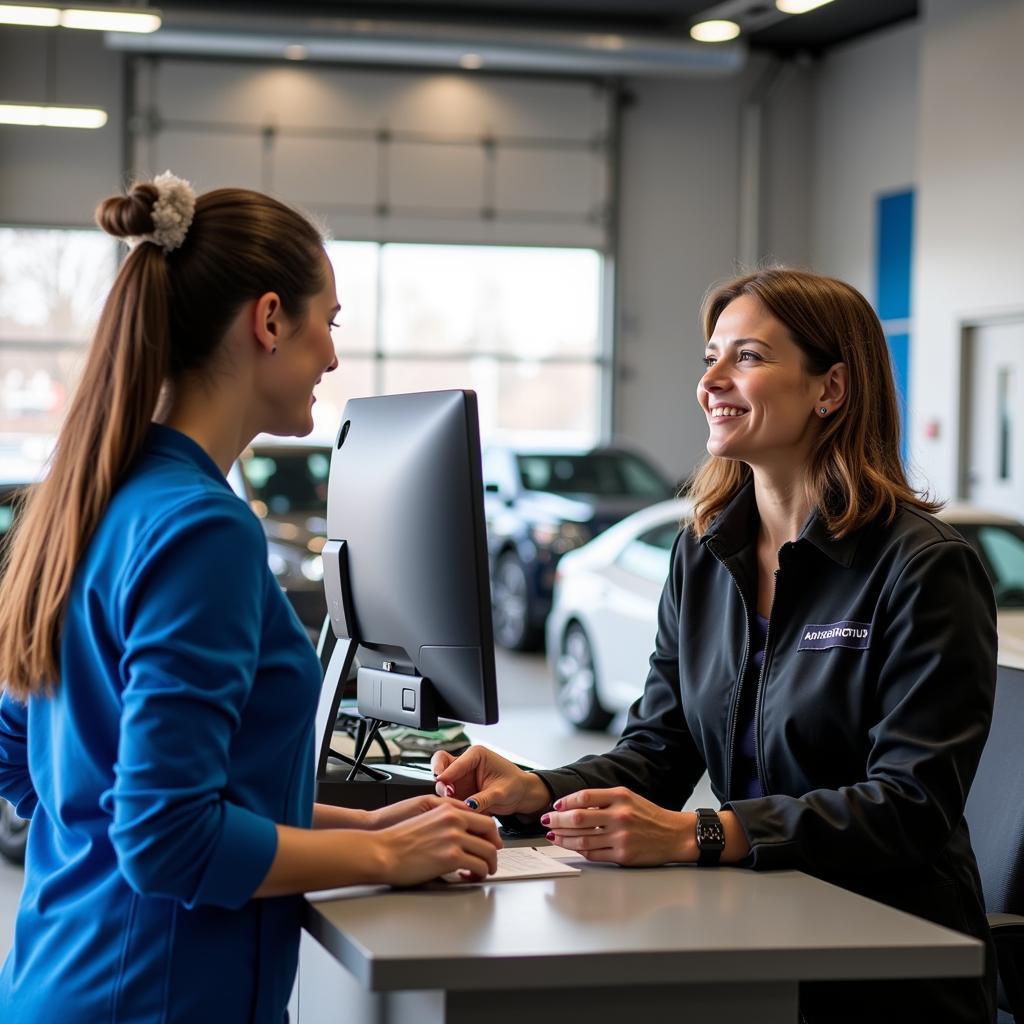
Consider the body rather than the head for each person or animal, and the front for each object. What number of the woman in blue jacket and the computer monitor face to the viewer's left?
0

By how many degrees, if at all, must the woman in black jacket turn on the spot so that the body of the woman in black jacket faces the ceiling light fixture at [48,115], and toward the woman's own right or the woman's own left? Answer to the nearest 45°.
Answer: approximately 90° to the woman's own right

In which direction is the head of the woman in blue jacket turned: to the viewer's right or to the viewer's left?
to the viewer's right

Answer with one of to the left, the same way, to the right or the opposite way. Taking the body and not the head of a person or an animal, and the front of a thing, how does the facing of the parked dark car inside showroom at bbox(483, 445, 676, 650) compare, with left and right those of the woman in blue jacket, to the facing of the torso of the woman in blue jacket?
to the right

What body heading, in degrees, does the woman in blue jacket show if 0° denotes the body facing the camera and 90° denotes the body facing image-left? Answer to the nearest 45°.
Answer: approximately 225°
